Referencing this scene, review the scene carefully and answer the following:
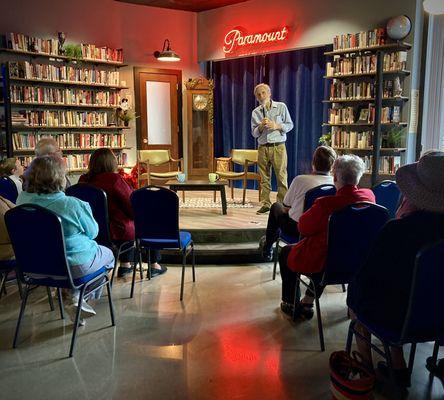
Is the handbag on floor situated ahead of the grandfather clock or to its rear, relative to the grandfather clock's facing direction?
ahead

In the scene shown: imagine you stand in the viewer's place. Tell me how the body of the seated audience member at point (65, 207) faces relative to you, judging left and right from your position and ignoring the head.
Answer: facing away from the viewer and to the right of the viewer

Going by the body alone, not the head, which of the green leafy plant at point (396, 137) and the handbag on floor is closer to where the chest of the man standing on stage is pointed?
the handbag on floor

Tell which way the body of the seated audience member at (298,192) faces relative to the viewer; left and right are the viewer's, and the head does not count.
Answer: facing away from the viewer and to the left of the viewer

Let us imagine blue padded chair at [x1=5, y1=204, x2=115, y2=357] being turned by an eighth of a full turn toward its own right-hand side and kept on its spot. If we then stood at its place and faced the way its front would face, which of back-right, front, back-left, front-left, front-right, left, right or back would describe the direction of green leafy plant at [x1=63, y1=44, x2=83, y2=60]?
left

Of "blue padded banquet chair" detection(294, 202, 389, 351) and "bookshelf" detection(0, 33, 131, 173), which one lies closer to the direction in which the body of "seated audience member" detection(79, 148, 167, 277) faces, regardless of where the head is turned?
the bookshelf

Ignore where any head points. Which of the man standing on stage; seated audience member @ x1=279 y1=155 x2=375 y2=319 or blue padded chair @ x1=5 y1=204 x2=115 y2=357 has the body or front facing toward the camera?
the man standing on stage

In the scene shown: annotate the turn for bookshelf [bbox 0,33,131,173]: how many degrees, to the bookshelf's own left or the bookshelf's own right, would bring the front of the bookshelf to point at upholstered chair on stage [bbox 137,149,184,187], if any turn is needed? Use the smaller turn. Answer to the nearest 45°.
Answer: approximately 45° to the bookshelf's own left

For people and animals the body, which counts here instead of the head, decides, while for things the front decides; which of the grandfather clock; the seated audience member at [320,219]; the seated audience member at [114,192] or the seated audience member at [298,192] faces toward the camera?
the grandfather clock

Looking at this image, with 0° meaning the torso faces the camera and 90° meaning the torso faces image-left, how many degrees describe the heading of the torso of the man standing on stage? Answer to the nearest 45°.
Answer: approximately 0°

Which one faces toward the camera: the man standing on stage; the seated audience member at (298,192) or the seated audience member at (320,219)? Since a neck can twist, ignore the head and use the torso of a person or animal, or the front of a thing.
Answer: the man standing on stage

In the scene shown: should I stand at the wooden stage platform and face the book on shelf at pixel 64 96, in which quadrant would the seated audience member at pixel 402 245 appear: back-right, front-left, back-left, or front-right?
back-left

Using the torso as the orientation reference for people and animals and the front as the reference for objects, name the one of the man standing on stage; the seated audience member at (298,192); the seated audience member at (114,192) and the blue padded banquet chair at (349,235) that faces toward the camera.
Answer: the man standing on stage

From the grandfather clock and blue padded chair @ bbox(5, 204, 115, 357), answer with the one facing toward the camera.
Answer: the grandfather clock

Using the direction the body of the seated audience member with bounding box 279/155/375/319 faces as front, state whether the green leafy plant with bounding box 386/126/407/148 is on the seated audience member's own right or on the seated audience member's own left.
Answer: on the seated audience member's own right

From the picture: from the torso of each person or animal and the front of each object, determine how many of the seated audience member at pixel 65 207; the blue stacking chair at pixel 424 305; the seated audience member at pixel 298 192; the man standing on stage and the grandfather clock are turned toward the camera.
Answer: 2

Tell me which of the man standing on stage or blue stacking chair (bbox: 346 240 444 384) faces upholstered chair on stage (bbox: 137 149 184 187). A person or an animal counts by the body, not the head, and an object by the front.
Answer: the blue stacking chair

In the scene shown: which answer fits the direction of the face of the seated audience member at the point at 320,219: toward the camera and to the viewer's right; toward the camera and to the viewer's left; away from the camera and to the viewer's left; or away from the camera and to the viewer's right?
away from the camera and to the viewer's left

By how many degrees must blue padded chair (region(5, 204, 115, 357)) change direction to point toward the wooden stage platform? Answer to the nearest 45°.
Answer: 0° — it already faces it

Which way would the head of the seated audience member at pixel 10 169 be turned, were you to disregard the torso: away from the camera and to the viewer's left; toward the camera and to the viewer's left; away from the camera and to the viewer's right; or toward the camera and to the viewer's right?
away from the camera and to the viewer's right

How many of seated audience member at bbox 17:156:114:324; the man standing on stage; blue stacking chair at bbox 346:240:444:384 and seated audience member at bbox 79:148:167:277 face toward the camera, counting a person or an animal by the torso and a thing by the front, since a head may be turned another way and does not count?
1

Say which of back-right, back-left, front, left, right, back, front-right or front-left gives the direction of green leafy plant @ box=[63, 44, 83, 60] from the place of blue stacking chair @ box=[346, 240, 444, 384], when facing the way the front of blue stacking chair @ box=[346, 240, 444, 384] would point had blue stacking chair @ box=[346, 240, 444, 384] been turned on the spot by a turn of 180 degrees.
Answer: back
